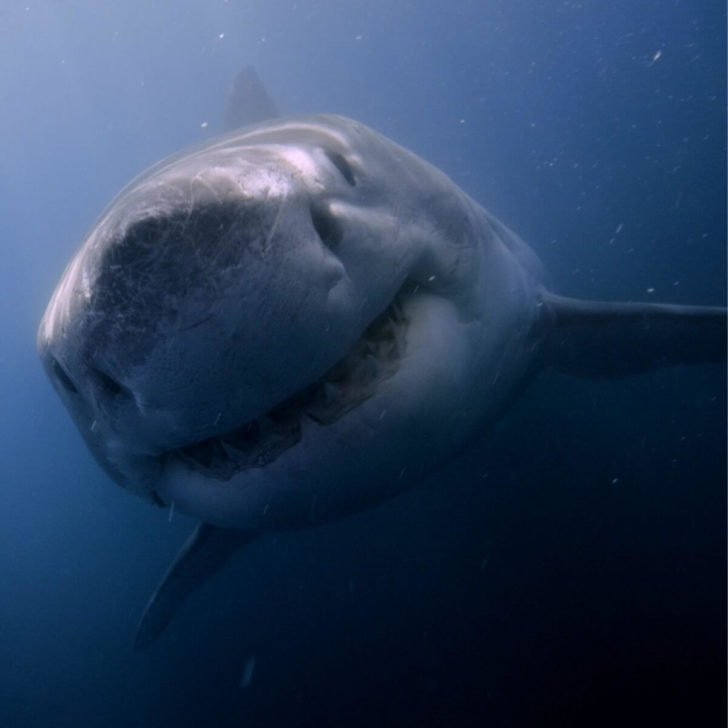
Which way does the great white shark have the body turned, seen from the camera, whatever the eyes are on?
toward the camera
